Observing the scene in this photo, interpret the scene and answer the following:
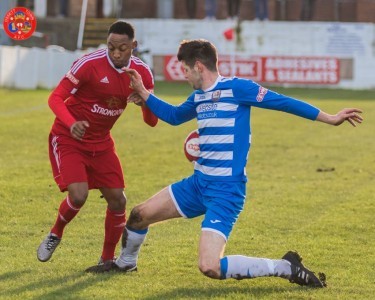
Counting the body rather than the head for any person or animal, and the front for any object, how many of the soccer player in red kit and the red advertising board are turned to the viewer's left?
0

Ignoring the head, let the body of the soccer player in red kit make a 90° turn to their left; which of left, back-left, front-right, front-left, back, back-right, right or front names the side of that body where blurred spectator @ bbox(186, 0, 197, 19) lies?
front-left

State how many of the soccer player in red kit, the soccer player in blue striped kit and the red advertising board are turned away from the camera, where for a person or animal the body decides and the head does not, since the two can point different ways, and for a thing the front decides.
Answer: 0

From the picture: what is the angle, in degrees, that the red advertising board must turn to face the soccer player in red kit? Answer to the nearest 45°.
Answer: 0° — it already faces them

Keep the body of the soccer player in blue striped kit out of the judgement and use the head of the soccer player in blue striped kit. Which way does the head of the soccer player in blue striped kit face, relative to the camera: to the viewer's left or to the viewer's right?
to the viewer's left

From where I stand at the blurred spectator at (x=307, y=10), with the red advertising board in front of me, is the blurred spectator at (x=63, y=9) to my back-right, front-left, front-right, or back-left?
front-right

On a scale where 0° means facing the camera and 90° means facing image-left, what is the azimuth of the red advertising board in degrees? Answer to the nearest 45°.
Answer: approximately 0°

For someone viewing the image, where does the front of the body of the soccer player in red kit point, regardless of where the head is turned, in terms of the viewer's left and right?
facing the viewer and to the right of the viewer

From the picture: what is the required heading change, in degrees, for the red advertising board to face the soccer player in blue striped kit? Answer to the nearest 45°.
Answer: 0° — it already faces them

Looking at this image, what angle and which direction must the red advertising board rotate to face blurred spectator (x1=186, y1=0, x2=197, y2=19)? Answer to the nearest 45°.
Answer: approximately 135° to its right

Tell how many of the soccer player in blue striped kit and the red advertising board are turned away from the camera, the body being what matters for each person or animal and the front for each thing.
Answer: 0

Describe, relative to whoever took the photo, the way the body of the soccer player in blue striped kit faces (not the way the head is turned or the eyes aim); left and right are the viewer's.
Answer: facing the viewer and to the left of the viewer

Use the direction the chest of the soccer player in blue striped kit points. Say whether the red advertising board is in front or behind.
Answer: behind

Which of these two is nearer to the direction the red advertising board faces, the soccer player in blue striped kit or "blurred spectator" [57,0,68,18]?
the soccer player in blue striped kit
